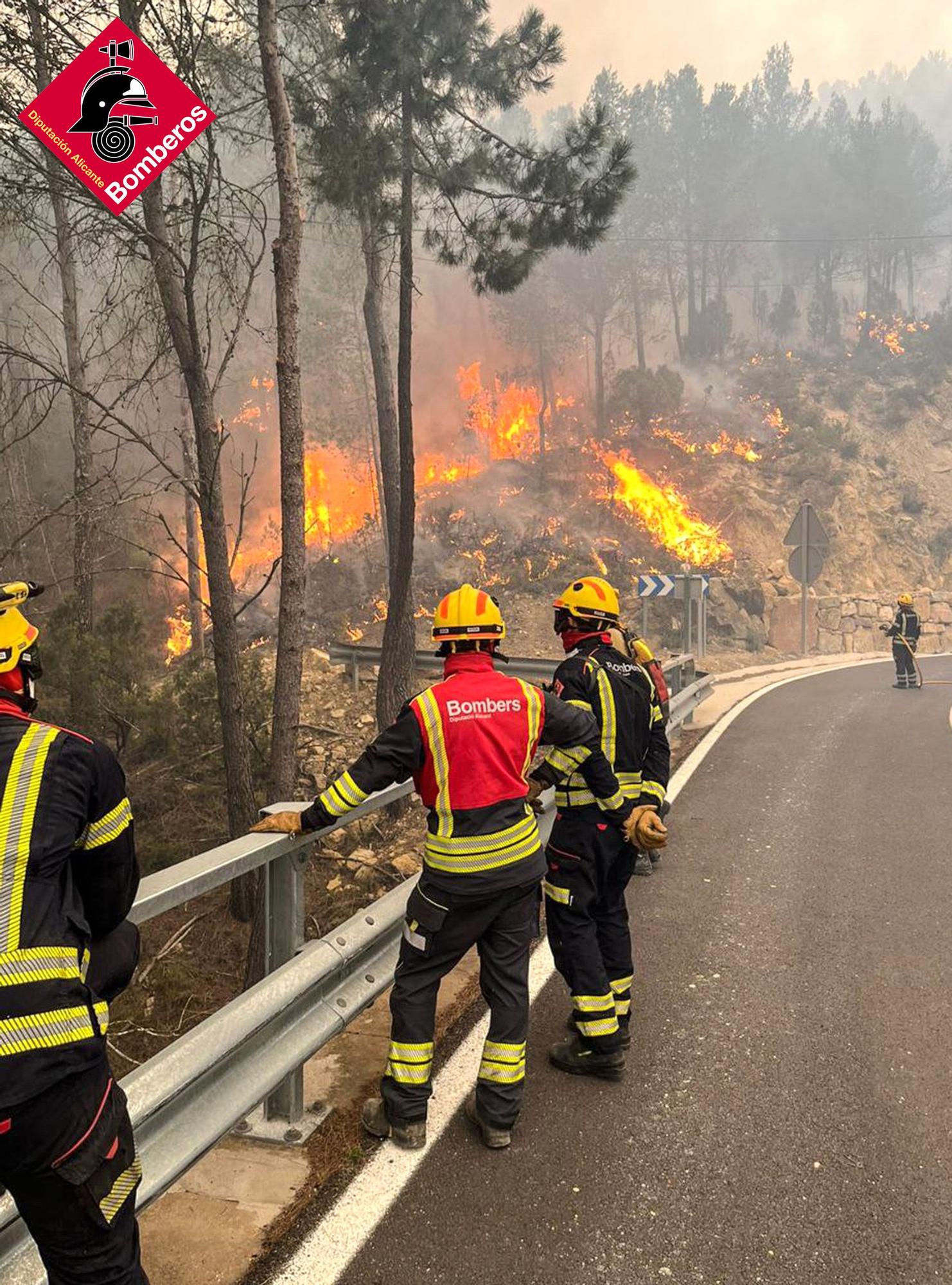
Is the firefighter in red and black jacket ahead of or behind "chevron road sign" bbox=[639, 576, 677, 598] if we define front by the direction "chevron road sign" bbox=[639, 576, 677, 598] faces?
ahead

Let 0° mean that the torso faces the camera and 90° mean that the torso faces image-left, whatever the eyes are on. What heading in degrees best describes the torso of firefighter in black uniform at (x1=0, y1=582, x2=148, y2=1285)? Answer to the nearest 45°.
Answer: approximately 225°

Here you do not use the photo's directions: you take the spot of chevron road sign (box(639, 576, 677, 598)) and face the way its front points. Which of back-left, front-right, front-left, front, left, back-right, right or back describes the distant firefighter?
left

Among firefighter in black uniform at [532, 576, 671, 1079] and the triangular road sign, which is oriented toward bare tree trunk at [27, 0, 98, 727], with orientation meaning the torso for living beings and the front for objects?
the firefighter in black uniform

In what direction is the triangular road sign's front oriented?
away from the camera

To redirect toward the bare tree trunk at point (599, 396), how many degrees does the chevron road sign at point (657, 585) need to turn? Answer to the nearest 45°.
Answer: approximately 180°

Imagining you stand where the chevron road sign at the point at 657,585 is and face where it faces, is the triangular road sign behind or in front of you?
behind

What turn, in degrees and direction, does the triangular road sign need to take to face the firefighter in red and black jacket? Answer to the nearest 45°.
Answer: approximately 180°

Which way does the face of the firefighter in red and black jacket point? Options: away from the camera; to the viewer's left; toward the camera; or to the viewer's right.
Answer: away from the camera

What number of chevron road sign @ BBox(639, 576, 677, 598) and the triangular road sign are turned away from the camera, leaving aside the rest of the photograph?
1

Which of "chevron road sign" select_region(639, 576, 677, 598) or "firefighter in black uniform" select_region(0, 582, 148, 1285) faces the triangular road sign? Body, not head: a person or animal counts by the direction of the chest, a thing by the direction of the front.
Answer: the firefighter in black uniform

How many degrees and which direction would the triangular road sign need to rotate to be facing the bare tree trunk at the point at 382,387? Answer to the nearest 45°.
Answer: approximately 135° to its left

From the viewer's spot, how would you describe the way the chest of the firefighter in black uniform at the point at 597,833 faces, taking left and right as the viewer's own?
facing away from the viewer and to the left of the viewer

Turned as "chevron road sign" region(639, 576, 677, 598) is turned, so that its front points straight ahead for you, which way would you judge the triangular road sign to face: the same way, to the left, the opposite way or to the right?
the opposite way
